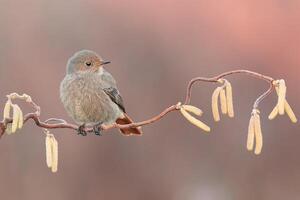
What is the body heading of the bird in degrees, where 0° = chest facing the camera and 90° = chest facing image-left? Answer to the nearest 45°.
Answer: approximately 45°
